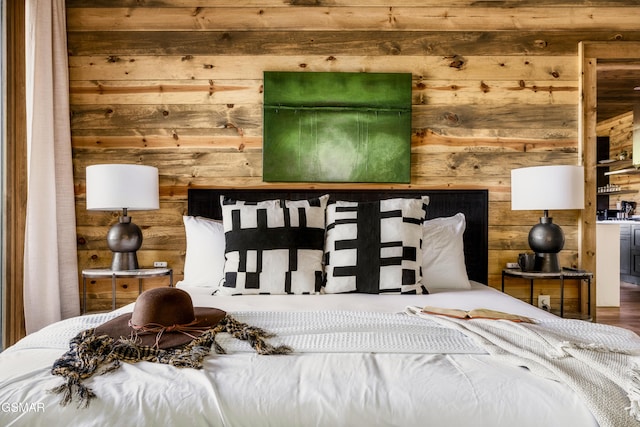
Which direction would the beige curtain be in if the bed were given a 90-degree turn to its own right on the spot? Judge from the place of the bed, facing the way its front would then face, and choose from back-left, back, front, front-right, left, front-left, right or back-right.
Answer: front-right

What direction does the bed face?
toward the camera

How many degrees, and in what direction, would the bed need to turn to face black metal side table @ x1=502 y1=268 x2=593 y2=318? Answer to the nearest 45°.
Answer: approximately 135° to its left

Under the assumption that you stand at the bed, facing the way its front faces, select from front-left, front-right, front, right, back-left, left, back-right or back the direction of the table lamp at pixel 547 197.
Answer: back-left
